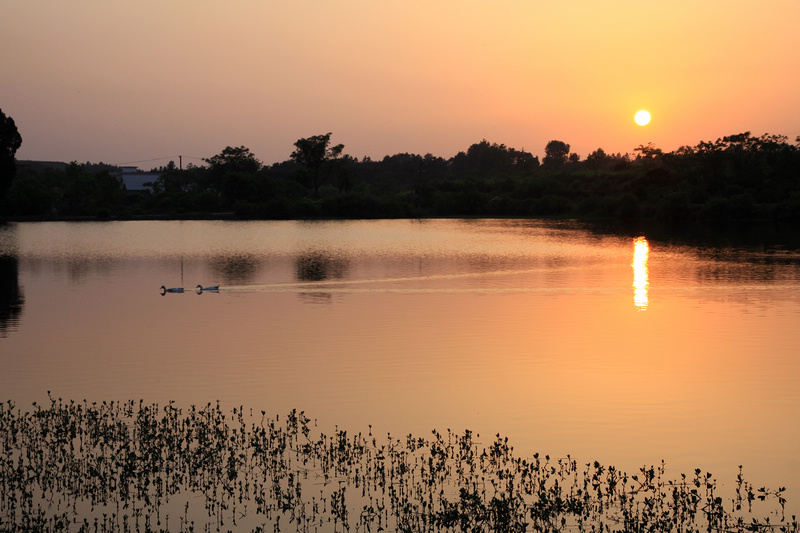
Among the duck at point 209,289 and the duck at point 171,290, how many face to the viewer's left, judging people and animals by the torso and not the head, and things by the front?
2

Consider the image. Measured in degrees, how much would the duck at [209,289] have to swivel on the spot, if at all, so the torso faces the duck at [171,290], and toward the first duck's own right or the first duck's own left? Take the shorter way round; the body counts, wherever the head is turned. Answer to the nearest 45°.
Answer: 0° — it already faces it

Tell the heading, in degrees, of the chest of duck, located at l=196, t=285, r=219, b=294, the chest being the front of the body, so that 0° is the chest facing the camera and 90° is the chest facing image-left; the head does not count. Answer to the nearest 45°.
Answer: approximately 90°

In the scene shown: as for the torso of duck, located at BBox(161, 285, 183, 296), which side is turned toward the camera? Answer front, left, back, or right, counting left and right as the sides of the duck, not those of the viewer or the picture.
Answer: left

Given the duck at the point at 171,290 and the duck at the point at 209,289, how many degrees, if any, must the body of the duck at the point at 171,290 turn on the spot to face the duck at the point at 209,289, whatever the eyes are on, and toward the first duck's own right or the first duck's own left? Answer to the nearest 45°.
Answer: approximately 180°
